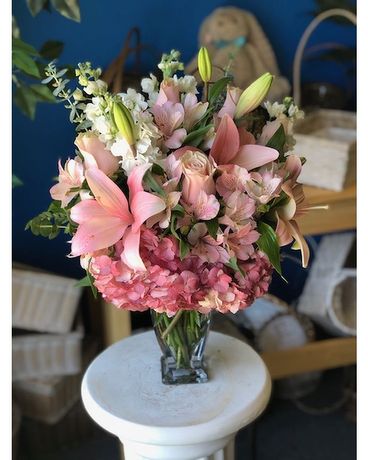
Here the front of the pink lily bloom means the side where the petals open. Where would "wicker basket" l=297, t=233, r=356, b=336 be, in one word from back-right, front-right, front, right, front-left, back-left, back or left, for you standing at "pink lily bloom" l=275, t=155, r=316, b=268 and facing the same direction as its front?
left

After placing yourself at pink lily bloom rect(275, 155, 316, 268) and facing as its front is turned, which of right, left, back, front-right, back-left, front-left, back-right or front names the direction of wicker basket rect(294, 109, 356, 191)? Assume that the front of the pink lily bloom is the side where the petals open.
left

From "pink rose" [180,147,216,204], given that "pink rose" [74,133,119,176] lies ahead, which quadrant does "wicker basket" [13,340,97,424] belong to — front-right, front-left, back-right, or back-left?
front-right

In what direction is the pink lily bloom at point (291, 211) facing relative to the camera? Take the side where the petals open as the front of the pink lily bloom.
to the viewer's right

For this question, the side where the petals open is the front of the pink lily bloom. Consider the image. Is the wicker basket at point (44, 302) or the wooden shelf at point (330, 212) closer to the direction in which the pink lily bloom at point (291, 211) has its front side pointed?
the wooden shelf
